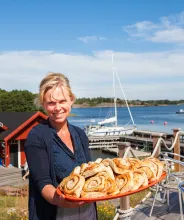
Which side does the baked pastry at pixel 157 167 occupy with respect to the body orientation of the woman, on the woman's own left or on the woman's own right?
on the woman's own left

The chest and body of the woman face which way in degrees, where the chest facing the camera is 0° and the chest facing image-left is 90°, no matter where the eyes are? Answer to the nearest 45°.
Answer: approximately 315°

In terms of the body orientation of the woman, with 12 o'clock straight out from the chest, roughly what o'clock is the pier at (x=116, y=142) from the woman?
The pier is roughly at 8 o'clock from the woman.

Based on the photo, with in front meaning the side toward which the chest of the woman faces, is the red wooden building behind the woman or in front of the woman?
behind
